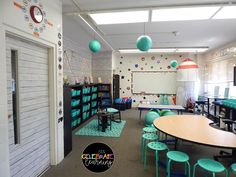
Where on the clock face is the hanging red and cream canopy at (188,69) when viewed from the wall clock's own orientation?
The hanging red and cream canopy is roughly at 10 o'clock from the wall clock.

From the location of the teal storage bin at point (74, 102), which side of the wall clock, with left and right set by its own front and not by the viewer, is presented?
left

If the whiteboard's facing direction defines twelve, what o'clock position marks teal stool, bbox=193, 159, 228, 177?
The teal stool is roughly at 12 o'clock from the whiteboard.

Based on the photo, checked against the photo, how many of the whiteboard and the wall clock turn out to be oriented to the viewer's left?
0

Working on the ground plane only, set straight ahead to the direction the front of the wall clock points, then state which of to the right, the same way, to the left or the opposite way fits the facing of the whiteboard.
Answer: to the right

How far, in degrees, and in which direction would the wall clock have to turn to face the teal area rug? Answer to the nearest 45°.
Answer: approximately 90° to its left

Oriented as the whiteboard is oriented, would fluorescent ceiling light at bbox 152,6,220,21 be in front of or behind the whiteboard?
in front

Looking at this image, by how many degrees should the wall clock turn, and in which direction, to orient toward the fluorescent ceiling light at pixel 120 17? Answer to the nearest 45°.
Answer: approximately 45° to its left

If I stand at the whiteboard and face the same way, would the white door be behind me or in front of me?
in front

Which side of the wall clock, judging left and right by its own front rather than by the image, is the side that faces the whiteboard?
left

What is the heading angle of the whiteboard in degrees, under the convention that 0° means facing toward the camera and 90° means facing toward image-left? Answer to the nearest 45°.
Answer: approximately 0°
